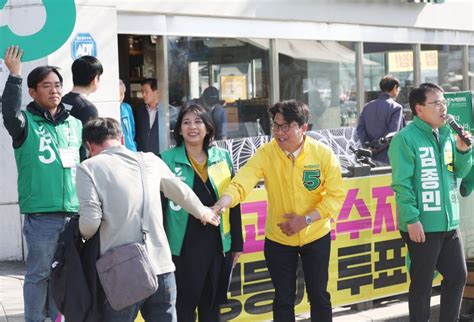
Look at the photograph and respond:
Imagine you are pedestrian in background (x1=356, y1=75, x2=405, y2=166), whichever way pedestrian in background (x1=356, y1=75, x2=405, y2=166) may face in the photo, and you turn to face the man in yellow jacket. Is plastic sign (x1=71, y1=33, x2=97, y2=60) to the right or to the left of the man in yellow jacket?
right

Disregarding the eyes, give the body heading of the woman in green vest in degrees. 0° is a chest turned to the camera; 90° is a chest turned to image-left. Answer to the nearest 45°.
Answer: approximately 0°

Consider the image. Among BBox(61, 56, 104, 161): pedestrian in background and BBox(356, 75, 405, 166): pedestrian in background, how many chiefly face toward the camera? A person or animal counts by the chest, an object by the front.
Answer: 0

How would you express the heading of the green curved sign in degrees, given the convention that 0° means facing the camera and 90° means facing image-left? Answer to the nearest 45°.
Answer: approximately 0°

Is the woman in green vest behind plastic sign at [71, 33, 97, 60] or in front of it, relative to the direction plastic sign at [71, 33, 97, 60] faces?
in front

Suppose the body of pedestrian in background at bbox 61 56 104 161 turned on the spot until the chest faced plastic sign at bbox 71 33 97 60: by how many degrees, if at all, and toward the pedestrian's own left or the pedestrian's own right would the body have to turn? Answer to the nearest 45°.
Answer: approximately 45° to the pedestrian's own left

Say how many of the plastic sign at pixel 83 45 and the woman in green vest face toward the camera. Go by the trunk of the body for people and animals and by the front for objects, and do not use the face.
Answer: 2
